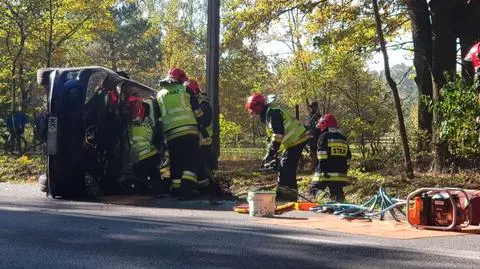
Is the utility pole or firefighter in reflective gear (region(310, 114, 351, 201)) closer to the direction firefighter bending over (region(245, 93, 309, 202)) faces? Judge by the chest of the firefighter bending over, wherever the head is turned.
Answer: the utility pole

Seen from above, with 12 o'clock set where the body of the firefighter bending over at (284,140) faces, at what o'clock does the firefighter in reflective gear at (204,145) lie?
The firefighter in reflective gear is roughly at 1 o'clock from the firefighter bending over.

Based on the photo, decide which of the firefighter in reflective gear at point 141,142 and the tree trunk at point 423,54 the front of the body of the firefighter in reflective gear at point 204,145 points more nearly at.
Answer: the firefighter in reflective gear

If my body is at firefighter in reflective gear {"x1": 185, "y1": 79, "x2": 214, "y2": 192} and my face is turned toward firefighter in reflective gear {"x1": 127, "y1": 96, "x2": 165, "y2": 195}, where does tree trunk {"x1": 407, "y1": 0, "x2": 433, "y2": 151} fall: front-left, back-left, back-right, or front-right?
back-right

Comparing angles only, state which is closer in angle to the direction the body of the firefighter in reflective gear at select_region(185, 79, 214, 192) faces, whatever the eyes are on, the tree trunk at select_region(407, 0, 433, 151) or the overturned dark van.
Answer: the overturned dark van

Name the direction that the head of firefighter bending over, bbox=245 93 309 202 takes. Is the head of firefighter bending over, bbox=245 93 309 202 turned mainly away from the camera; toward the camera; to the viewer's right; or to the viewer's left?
to the viewer's left

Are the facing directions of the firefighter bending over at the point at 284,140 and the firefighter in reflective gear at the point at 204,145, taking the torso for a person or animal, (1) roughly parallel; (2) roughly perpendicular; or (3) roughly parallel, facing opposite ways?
roughly parallel

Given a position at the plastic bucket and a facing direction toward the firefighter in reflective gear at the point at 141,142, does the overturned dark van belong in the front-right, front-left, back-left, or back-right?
front-left

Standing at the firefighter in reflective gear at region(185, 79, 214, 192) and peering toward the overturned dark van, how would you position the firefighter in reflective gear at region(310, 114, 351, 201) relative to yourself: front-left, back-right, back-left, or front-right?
back-left

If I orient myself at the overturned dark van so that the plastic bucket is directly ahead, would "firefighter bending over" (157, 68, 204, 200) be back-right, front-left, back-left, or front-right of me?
front-left

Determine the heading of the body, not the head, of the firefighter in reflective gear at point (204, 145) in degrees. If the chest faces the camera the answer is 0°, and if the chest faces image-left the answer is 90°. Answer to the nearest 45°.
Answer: approximately 90°

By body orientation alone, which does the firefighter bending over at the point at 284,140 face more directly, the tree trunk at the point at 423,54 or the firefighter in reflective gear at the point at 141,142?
the firefighter in reflective gear

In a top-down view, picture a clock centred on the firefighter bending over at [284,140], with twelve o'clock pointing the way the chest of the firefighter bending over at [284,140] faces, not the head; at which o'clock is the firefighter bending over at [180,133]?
the firefighter bending over at [180,133] is roughly at 12 o'clock from the firefighter bending over at [284,140].

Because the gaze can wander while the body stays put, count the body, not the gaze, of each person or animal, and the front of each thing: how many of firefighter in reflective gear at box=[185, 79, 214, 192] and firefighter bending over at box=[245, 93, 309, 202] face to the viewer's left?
2

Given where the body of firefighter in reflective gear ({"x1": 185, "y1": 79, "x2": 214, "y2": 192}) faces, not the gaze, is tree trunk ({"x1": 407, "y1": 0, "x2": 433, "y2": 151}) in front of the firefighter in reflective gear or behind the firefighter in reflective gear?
behind

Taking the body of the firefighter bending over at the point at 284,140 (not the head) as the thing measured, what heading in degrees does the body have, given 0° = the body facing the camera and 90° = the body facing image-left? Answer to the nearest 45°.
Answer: approximately 90°

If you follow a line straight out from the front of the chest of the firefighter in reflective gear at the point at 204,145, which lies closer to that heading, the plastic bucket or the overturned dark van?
the overturned dark van

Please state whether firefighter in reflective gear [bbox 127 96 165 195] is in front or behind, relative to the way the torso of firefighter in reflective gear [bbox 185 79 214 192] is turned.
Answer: in front

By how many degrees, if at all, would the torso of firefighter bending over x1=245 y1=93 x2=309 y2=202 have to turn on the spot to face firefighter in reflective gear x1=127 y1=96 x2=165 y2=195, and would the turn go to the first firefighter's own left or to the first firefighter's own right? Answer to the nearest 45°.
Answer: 0° — they already face them
